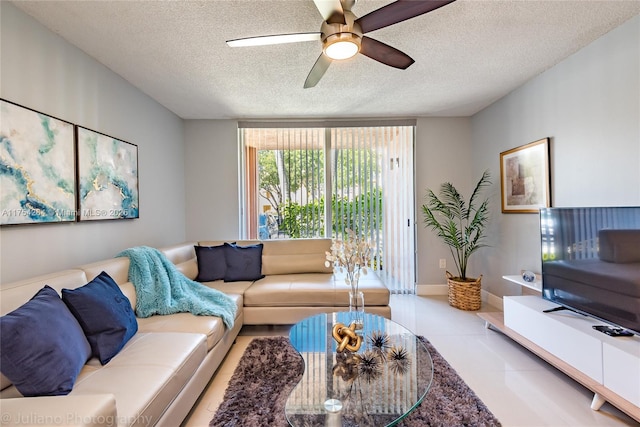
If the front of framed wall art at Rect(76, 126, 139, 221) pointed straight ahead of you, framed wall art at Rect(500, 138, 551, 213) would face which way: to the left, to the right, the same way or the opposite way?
the opposite way

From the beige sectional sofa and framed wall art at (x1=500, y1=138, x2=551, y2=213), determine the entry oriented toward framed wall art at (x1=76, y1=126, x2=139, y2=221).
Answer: framed wall art at (x1=500, y1=138, x2=551, y2=213)

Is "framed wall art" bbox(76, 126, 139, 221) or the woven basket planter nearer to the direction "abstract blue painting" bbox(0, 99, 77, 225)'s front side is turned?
the woven basket planter

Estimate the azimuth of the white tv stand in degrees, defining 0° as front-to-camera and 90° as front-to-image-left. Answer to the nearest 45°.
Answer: approximately 45°

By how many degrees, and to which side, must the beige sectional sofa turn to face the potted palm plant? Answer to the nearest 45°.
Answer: approximately 45° to its left

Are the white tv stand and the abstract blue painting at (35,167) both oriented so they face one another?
yes

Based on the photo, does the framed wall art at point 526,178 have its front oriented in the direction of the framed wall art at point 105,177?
yes

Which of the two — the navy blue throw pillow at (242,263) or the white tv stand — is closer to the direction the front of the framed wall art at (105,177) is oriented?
the white tv stand

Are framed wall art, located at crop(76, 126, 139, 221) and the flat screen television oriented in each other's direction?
yes

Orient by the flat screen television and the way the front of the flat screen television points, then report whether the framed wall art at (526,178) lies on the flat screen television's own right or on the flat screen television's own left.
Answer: on the flat screen television's own right
